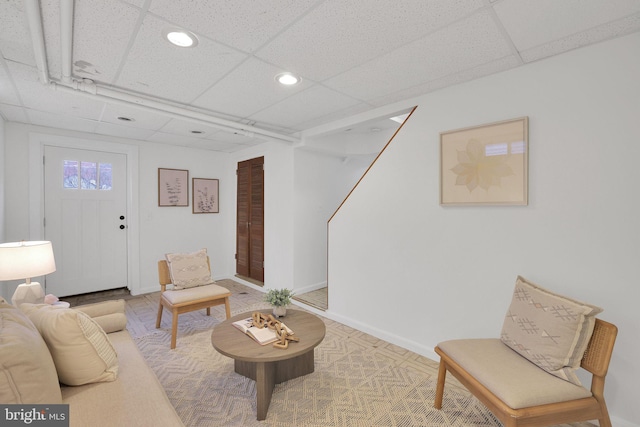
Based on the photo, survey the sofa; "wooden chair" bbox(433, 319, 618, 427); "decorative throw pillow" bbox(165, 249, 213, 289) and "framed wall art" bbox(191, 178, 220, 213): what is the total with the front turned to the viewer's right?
1

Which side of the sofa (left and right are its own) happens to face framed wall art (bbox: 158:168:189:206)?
left

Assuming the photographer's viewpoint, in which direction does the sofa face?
facing to the right of the viewer

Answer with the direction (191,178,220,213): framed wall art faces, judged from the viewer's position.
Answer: facing the viewer

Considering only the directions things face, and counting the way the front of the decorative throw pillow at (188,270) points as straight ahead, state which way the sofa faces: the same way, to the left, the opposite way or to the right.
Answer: to the left

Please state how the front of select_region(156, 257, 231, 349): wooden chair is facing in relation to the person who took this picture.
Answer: facing the viewer and to the right of the viewer

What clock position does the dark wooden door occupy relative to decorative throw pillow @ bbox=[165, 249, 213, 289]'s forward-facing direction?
The dark wooden door is roughly at 7 o'clock from the decorative throw pillow.

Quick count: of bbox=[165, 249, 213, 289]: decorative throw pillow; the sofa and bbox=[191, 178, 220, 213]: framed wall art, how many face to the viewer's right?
1

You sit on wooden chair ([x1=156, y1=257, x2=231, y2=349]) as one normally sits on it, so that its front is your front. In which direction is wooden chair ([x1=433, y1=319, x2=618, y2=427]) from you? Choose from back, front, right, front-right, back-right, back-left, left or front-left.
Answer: front

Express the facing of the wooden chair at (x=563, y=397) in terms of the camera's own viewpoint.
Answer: facing the viewer and to the left of the viewer

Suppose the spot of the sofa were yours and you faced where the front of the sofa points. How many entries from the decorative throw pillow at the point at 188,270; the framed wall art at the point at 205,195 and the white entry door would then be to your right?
0

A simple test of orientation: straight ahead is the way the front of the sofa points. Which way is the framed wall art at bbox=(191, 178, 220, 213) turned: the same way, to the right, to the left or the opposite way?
to the right

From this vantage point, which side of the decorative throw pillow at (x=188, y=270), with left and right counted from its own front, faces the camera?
front

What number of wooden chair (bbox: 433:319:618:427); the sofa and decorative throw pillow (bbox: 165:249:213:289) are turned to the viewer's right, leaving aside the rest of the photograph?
1

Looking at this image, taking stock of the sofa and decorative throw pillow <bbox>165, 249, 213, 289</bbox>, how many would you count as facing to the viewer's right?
1

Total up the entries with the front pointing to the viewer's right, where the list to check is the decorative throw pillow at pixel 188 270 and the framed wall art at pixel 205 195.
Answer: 0
